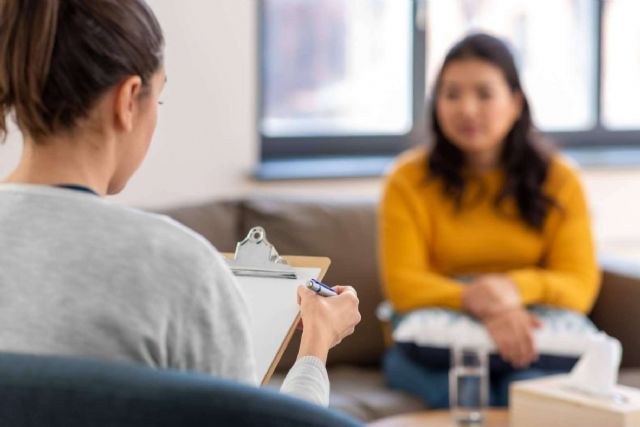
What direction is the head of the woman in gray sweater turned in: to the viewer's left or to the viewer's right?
to the viewer's right

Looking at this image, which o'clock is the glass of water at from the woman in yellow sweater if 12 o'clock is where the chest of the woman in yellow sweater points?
The glass of water is roughly at 12 o'clock from the woman in yellow sweater.

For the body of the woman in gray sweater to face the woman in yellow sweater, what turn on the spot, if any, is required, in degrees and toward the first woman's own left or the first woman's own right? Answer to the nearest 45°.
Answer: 0° — they already face them

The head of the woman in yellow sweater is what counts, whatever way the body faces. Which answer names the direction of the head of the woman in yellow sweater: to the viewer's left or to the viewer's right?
to the viewer's left

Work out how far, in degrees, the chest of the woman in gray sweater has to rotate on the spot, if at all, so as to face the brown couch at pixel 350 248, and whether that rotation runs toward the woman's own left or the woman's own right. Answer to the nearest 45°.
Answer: approximately 45° to the woman's own left

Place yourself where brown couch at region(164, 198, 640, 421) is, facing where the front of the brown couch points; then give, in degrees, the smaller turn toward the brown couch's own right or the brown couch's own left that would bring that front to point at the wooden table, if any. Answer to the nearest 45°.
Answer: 0° — it already faces it

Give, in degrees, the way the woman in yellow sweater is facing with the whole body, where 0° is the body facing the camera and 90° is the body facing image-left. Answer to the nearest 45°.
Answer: approximately 0°

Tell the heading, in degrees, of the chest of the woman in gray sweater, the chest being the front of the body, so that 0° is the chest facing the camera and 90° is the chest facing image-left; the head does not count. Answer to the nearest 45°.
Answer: approximately 225°
